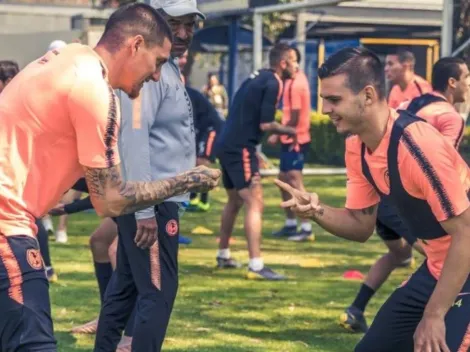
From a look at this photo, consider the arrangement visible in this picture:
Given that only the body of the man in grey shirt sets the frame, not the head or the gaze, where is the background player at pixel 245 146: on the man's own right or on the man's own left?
on the man's own left

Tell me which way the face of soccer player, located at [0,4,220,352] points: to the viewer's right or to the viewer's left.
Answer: to the viewer's right

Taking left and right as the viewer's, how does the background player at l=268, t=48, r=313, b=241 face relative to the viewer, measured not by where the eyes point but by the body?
facing to the left of the viewer

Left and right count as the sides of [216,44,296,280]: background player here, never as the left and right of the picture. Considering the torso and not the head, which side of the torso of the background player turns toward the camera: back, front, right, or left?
right

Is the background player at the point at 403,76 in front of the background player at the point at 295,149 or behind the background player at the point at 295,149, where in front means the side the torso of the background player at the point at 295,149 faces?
behind

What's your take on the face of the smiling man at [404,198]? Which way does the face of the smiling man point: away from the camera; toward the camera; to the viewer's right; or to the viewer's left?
to the viewer's left

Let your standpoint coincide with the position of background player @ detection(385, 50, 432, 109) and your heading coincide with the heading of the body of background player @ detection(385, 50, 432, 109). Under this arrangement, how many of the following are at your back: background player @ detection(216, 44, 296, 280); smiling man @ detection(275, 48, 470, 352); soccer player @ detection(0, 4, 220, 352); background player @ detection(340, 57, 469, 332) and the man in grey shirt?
0

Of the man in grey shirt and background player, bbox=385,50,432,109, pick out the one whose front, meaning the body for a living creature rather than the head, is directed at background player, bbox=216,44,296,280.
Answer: background player, bbox=385,50,432,109

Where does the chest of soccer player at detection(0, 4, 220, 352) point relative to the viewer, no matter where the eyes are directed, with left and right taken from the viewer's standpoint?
facing to the right of the viewer

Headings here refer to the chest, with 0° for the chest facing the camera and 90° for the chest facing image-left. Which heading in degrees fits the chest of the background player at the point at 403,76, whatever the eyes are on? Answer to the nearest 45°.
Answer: approximately 45°

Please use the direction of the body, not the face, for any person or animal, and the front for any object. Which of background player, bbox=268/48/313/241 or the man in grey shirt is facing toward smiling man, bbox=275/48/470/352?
the man in grey shirt

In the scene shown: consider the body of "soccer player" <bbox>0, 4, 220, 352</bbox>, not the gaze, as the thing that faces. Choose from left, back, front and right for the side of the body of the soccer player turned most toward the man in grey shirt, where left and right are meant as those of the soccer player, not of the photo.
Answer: left

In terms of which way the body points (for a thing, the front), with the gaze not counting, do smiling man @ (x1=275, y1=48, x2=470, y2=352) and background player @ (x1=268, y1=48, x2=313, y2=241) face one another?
no
